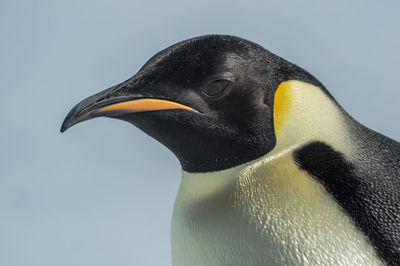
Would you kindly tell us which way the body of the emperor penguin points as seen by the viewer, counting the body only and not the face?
to the viewer's left
